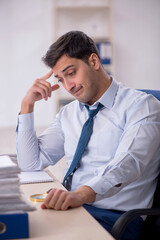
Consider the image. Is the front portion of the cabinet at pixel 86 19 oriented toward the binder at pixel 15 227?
yes

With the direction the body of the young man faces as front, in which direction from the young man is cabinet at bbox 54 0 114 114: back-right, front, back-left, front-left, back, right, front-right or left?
back-right

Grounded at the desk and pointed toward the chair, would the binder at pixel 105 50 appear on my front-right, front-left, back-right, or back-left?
front-left

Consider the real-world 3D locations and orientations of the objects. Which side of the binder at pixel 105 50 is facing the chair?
front

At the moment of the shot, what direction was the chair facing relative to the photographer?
facing the viewer and to the left of the viewer

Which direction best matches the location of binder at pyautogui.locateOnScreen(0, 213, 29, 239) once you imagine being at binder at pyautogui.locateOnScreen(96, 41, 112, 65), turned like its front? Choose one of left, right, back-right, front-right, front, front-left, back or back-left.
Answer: front

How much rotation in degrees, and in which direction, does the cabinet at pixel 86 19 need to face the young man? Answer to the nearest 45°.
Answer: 0° — it already faces them

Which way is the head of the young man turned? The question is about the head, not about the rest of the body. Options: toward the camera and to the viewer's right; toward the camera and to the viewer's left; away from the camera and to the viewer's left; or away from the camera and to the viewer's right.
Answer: toward the camera and to the viewer's left

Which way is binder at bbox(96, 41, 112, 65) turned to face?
toward the camera

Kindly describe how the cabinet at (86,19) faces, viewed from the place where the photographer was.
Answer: facing the viewer

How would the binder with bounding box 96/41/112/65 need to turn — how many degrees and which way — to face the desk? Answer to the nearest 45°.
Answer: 0° — it already faces it

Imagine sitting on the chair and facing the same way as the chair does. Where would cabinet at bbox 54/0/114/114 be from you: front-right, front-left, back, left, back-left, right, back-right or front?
back-right

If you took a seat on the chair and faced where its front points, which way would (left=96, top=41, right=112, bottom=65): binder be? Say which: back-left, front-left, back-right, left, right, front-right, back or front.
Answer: back-right
